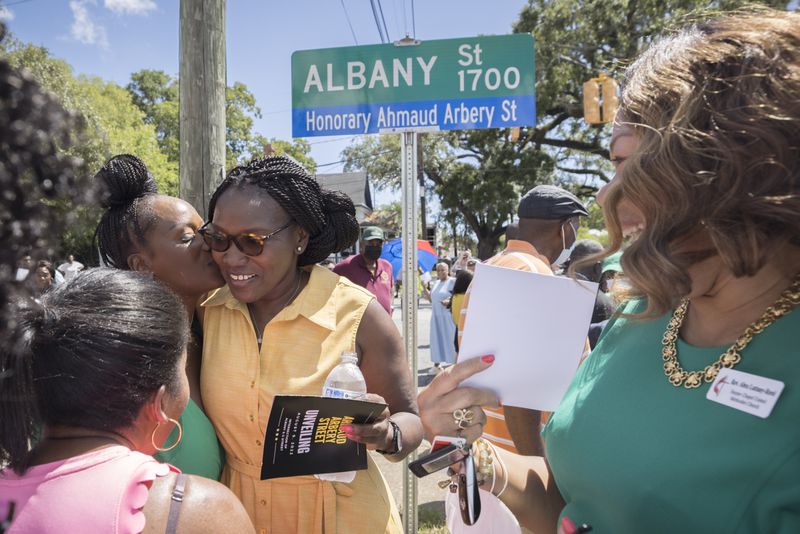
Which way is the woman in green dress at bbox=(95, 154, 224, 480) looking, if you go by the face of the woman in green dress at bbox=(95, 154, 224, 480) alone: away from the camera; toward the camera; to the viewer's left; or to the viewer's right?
to the viewer's right

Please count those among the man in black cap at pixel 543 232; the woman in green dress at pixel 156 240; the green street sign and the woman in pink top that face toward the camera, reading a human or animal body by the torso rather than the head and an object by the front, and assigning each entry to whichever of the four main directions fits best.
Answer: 1

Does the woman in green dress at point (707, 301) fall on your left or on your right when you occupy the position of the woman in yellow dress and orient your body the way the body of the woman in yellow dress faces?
on your left

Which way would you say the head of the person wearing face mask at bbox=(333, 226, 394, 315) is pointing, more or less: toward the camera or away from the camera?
toward the camera

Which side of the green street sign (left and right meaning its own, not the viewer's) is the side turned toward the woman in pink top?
front

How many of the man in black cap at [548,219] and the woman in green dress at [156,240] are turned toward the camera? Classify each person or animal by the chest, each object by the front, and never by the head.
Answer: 0

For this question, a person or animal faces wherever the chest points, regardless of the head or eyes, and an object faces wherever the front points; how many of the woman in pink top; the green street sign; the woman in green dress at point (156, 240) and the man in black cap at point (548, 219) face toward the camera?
1

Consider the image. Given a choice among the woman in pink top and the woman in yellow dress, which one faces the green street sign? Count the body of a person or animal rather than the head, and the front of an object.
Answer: the woman in pink top

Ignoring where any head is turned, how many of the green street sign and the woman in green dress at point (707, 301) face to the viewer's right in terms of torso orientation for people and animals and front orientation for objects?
0

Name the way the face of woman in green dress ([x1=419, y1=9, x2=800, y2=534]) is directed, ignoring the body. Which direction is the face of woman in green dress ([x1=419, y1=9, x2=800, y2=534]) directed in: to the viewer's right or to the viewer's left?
to the viewer's left

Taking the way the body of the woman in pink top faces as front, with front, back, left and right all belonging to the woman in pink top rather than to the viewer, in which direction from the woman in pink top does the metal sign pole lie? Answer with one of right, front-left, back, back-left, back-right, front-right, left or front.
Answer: front
